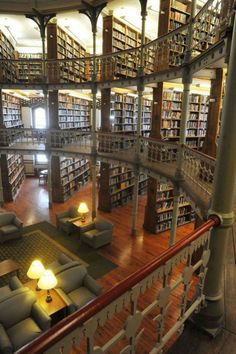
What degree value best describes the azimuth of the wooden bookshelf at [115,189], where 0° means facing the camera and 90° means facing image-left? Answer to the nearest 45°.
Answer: approximately 315°

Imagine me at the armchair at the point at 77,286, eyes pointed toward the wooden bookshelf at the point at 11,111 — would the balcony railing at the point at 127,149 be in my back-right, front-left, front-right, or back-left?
front-right

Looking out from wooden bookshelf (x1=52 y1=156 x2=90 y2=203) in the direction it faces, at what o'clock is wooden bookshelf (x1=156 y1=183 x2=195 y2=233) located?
wooden bookshelf (x1=156 y1=183 x2=195 y2=233) is roughly at 12 o'clock from wooden bookshelf (x1=52 y1=156 x2=90 y2=203).

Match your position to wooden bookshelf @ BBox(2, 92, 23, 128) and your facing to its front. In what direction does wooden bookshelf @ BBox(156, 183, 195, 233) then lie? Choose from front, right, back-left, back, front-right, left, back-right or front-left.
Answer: front

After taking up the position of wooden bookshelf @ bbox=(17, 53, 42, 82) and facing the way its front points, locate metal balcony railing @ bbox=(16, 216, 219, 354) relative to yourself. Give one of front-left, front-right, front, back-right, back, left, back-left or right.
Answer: front

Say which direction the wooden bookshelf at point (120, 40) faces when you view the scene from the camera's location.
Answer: facing the viewer and to the right of the viewer

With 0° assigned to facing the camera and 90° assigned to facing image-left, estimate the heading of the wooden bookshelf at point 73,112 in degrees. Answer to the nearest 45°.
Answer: approximately 315°

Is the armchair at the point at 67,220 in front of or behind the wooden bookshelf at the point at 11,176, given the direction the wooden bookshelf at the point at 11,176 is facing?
in front

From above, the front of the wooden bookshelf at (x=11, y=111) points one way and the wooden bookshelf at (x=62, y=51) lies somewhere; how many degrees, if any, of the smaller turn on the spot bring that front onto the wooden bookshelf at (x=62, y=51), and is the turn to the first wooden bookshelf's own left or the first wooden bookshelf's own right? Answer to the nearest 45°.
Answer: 0° — it already faces it

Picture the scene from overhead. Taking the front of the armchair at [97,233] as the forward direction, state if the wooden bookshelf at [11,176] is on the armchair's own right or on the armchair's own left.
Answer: on the armchair's own right
